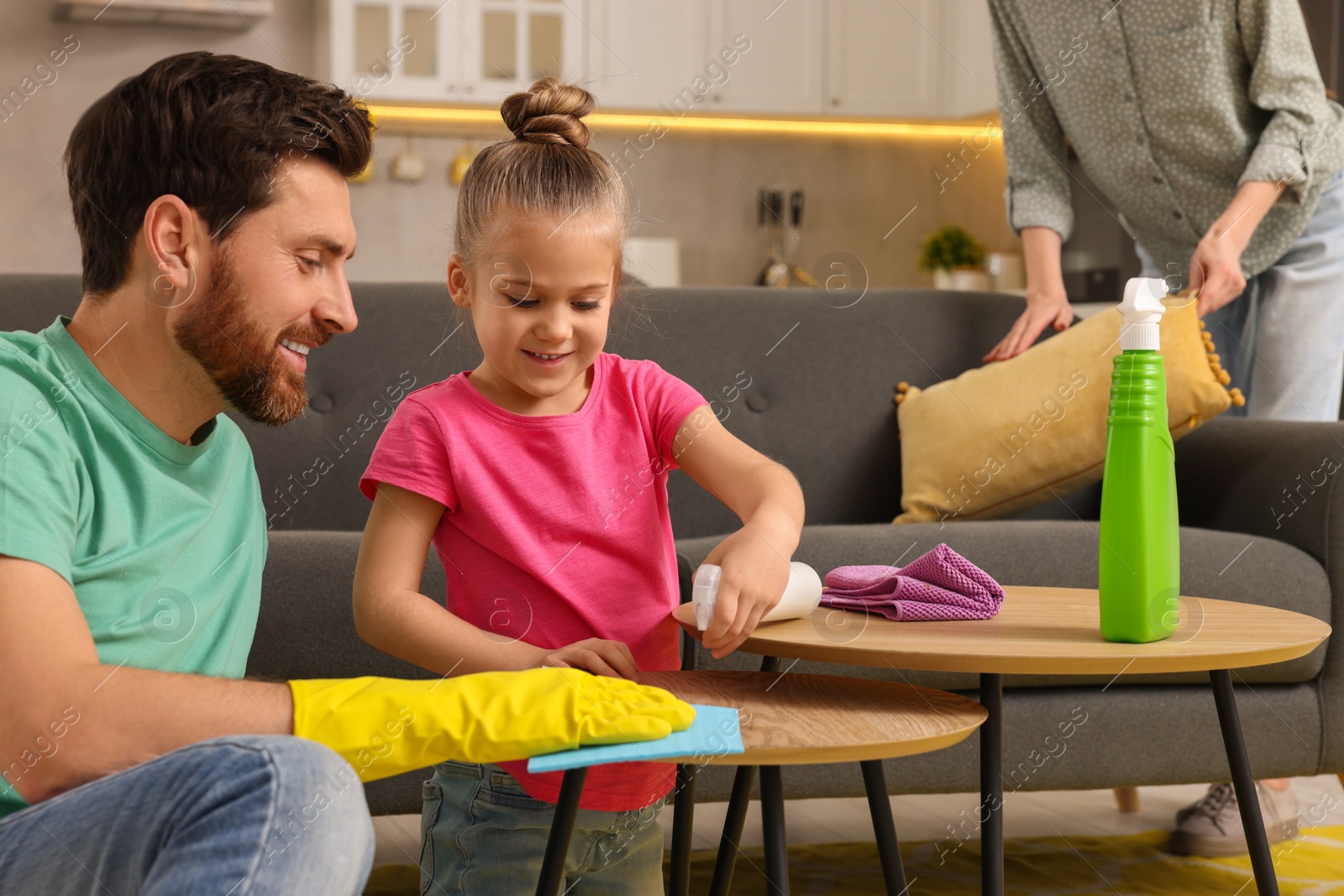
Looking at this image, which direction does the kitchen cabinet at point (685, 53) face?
toward the camera

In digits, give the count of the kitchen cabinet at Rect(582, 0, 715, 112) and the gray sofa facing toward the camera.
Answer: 2

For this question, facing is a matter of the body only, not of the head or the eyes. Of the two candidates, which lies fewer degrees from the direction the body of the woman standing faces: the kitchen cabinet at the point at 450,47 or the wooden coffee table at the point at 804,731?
the wooden coffee table

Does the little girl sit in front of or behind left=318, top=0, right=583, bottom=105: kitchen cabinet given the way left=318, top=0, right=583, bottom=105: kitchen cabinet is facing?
in front

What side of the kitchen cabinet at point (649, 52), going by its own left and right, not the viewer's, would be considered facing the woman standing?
front

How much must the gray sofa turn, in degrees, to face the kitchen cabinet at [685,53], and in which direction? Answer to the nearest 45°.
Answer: approximately 180°

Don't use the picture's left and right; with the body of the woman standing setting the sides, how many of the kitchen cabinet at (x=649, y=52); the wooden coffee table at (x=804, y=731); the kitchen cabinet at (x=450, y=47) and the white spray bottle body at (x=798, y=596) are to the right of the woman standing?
2

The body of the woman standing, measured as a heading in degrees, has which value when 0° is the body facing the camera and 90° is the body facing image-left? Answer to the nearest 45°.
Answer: approximately 45°

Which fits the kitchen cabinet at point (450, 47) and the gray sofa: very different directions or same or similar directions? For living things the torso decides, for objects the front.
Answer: same or similar directions

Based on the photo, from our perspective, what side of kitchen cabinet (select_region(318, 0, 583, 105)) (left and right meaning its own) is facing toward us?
front

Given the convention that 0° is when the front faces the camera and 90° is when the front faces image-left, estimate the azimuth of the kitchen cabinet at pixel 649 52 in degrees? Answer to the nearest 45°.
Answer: approximately 0°

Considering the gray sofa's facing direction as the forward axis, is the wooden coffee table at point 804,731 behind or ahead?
ahead

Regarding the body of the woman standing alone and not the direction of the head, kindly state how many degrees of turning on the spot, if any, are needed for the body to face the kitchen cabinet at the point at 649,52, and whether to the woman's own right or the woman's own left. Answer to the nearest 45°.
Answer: approximately 90° to the woman's own right

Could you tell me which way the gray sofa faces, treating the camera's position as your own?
facing the viewer

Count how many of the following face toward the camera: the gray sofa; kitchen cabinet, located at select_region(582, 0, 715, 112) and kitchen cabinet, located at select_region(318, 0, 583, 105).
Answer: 3

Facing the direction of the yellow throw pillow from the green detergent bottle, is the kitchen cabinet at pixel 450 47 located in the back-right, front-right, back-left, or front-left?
front-left
